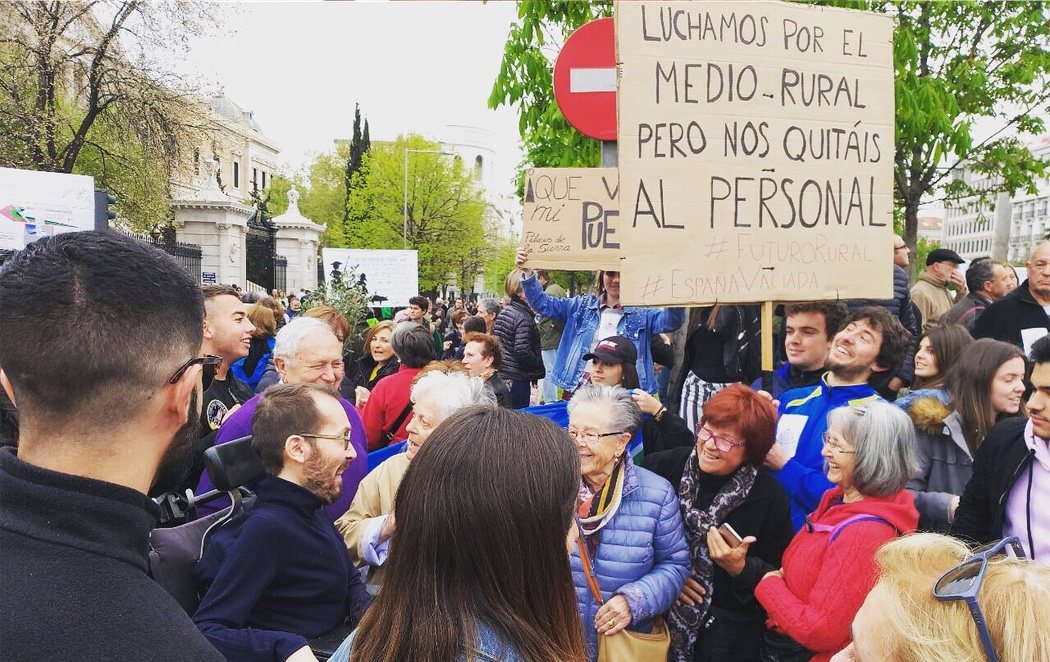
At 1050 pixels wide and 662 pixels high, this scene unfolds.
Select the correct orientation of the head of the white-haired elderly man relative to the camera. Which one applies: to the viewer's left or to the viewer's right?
to the viewer's right

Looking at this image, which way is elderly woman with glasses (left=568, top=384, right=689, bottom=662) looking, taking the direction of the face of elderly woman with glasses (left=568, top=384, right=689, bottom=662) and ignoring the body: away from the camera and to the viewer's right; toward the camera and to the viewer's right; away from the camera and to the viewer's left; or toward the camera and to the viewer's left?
toward the camera and to the viewer's left

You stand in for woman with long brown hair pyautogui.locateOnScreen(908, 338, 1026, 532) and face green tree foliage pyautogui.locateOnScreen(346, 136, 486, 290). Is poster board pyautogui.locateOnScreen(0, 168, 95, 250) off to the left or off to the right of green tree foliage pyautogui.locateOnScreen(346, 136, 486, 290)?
left

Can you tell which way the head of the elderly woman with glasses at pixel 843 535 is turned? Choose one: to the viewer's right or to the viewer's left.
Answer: to the viewer's left

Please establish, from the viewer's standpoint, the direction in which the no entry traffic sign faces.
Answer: facing the viewer

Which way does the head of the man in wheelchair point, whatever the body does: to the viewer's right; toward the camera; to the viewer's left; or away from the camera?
to the viewer's right

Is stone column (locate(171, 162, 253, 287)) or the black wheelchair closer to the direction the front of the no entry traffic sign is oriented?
the black wheelchair

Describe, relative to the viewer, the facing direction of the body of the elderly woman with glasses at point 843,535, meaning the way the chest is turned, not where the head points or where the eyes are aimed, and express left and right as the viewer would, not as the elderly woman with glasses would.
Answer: facing to the left of the viewer

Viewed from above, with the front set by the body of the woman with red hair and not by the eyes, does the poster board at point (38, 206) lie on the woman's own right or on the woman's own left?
on the woman's own right

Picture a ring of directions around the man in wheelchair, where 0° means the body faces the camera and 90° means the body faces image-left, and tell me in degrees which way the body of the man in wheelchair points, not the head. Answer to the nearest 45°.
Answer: approximately 270°

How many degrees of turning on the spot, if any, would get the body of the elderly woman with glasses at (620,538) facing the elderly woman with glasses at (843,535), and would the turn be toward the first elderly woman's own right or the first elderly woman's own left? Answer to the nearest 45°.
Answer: approximately 135° to the first elderly woman's own left

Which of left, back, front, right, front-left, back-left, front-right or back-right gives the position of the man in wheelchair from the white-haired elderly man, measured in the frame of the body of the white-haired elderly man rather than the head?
front-right
